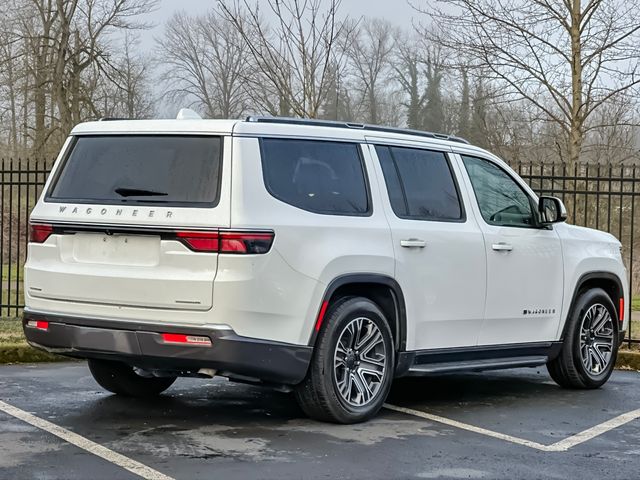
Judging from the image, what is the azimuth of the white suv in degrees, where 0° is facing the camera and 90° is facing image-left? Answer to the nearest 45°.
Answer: approximately 225°

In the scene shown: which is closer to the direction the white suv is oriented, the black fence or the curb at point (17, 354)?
the black fence

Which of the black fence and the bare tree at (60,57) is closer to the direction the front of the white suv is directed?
the black fence

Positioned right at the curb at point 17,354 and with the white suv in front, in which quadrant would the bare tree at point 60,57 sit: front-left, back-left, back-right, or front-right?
back-left

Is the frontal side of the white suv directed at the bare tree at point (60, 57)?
no

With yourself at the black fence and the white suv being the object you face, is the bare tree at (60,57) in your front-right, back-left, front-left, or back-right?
back-right

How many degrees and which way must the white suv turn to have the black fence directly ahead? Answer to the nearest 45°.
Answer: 0° — it already faces it

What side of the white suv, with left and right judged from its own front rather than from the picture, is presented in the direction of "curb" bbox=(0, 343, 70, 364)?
left
